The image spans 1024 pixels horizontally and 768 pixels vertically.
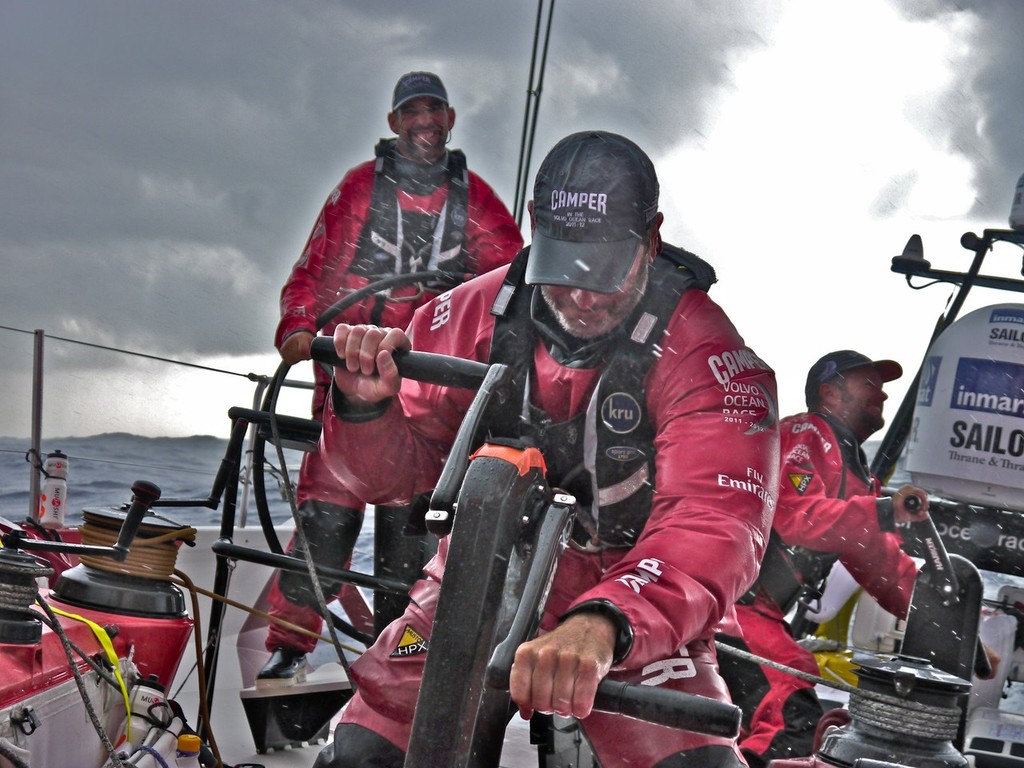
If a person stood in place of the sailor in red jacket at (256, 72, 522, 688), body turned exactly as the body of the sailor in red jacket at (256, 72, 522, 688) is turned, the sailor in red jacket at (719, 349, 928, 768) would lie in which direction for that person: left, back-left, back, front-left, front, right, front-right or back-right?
left

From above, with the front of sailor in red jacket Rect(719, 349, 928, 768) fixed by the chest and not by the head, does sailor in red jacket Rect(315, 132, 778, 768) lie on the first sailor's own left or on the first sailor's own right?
on the first sailor's own right

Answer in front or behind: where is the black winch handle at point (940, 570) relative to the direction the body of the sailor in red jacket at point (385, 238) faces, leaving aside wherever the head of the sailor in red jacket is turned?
in front

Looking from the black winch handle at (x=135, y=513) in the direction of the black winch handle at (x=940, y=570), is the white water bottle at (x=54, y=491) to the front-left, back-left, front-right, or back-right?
back-left

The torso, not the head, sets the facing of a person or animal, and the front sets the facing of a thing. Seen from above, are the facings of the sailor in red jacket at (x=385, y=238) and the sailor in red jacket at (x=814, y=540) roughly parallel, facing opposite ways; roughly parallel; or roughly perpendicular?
roughly perpendicular

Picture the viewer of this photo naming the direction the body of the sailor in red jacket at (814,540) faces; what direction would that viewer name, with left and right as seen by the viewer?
facing to the right of the viewer

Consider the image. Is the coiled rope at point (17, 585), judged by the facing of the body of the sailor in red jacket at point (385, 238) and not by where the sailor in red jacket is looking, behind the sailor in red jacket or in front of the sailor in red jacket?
in front

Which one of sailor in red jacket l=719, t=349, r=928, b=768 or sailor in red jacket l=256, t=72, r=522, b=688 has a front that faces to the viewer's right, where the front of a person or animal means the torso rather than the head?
sailor in red jacket l=719, t=349, r=928, b=768
